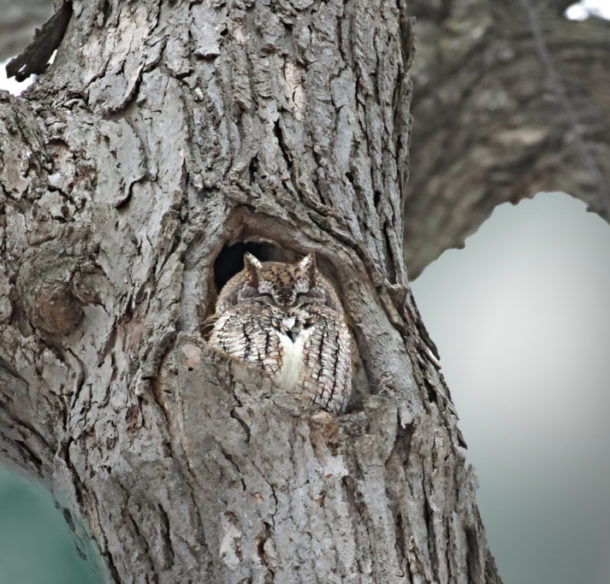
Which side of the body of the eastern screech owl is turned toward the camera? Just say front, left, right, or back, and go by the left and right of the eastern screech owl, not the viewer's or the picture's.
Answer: front
